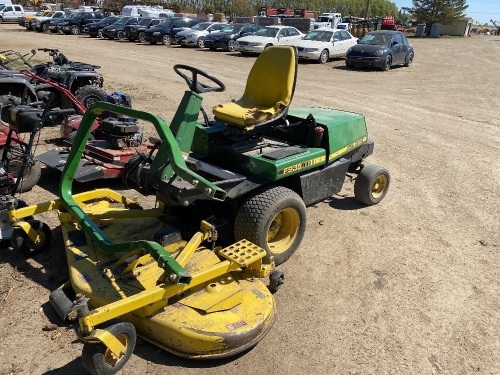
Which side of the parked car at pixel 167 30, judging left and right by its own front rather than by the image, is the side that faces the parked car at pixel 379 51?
left

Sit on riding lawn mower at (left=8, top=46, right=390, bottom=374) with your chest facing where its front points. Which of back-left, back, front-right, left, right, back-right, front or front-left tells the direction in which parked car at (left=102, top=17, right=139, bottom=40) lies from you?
back-right

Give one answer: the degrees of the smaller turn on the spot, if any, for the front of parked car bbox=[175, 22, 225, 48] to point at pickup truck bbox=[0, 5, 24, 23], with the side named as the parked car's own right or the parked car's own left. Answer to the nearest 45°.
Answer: approximately 90° to the parked car's own right

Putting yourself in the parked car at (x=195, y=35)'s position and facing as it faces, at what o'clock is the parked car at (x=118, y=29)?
the parked car at (x=118, y=29) is roughly at 3 o'clock from the parked car at (x=195, y=35).

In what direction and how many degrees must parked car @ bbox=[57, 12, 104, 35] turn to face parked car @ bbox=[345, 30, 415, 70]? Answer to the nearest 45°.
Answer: approximately 90° to its left

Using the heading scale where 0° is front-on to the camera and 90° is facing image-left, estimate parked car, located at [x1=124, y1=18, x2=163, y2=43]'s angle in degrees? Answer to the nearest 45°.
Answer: approximately 45°

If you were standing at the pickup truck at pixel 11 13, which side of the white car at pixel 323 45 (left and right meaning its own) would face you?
right

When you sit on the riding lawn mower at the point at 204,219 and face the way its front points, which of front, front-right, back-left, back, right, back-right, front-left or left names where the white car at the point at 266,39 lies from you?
back-right

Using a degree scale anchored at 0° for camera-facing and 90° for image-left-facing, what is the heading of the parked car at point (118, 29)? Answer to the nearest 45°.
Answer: approximately 45°

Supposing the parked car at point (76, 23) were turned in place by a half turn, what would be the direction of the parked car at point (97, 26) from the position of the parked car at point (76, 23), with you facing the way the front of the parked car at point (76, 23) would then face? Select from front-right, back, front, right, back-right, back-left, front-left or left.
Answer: right
